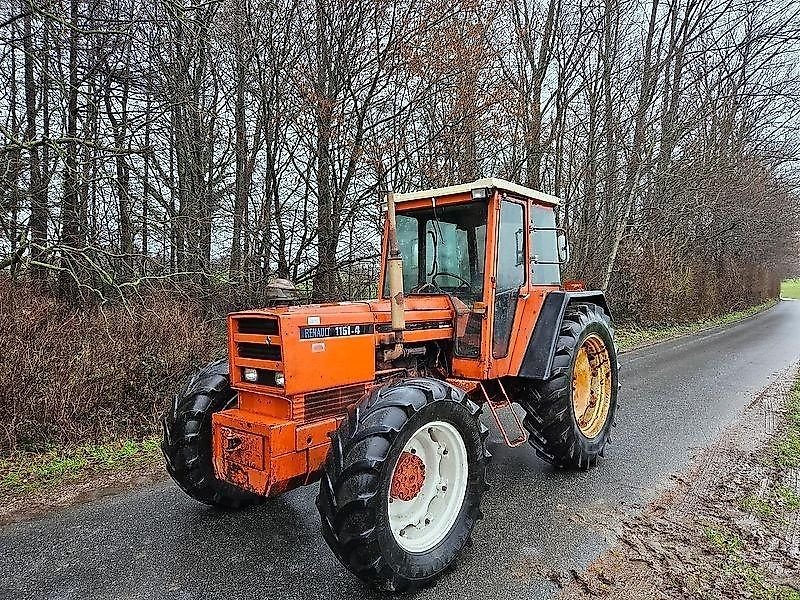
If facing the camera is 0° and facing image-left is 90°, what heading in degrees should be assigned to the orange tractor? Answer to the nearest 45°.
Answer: approximately 45°

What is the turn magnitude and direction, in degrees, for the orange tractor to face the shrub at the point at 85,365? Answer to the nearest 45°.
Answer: approximately 90° to its right
